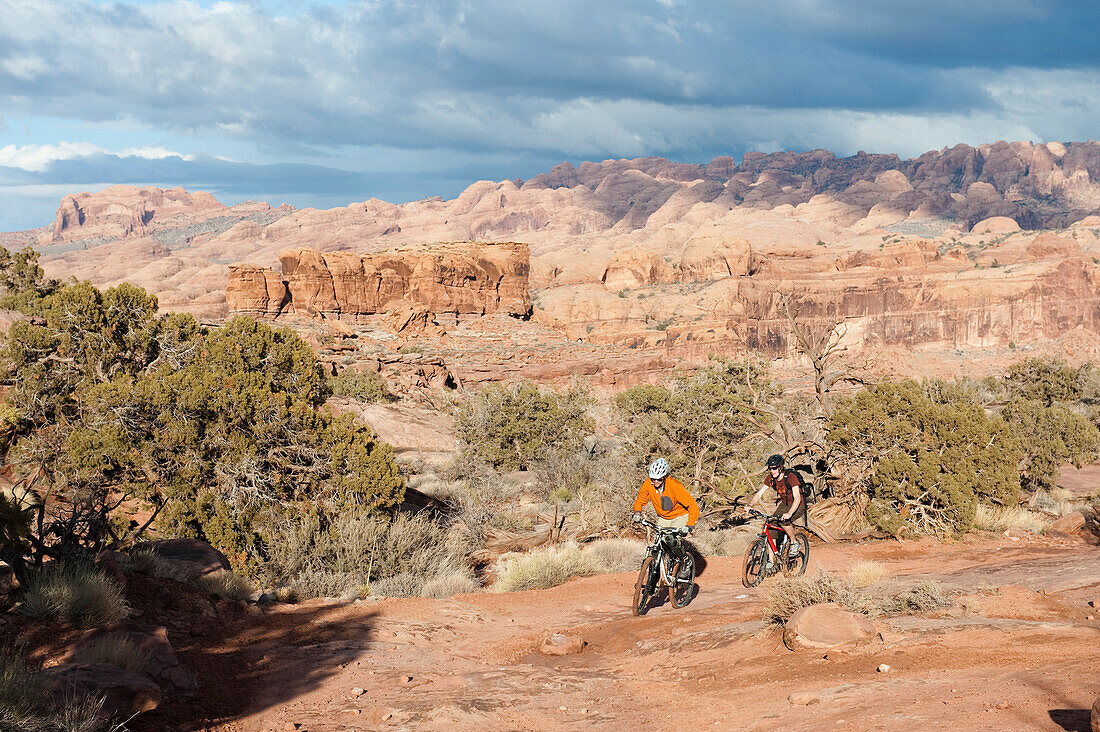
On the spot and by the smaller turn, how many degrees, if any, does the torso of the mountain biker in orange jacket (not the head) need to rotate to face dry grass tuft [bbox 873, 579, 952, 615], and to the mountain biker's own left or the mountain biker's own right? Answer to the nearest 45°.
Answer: approximately 90° to the mountain biker's own left

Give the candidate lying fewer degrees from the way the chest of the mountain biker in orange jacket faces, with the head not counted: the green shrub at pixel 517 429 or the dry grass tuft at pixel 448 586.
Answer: the dry grass tuft

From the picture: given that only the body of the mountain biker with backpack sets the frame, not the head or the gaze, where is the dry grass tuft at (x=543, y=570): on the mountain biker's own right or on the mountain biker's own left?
on the mountain biker's own right

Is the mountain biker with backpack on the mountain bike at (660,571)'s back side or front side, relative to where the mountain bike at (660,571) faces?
on the back side

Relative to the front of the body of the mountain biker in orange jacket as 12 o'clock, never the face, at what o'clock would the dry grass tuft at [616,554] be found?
The dry grass tuft is roughly at 4 o'clock from the mountain biker in orange jacket.

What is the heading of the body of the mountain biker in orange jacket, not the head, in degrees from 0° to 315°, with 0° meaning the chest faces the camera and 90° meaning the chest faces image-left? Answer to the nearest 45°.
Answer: approximately 45°

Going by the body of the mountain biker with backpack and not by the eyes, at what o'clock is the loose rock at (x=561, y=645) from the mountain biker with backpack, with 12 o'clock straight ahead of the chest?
The loose rock is roughly at 12 o'clock from the mountain biker with backpack.

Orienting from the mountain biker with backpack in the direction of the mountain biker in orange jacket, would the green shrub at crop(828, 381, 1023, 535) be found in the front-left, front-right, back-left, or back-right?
back-right

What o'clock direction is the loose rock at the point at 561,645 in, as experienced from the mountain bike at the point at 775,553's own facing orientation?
The loose rock is roughly at 12 o'clock from the mountain bike.

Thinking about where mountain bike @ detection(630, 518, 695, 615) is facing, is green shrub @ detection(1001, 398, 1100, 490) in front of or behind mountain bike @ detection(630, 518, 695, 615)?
behind
